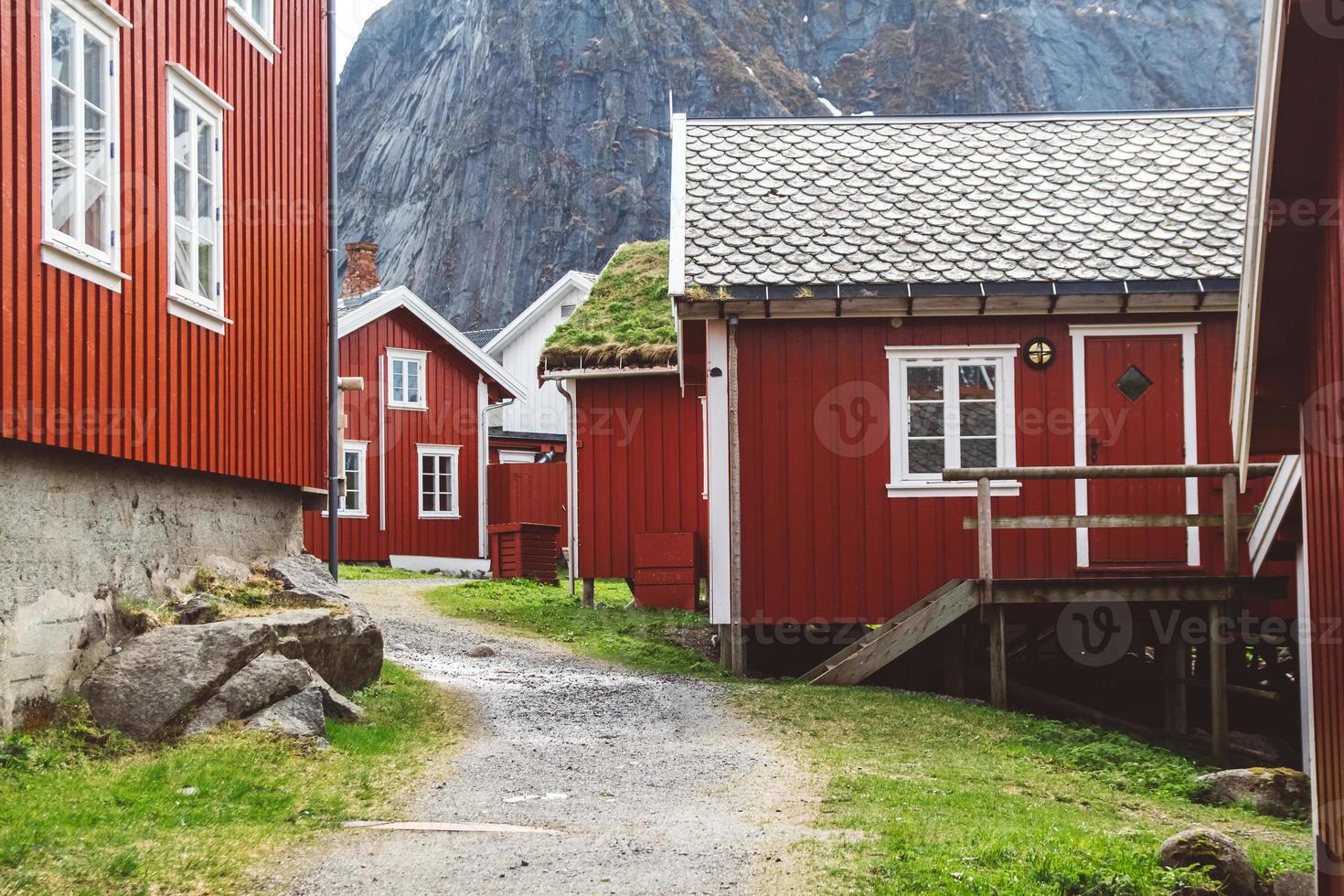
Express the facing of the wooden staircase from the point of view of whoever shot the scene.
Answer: facing to the left of the viewer

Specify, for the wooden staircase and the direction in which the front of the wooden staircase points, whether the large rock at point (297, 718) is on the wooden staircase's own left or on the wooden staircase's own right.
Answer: on the wooden staircase's own left

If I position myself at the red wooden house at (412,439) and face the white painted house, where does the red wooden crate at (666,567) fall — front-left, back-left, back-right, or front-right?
back-right

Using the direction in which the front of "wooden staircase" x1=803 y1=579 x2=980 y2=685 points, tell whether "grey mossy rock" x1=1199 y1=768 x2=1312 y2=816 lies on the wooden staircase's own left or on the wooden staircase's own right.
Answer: on the wooden staircase's own left

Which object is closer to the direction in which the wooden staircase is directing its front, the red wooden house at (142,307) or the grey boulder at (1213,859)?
the red wooden house

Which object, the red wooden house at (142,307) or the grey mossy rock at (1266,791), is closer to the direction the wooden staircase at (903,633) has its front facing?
the red wooden house

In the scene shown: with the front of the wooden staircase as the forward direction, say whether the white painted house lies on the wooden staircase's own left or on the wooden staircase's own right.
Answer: on the wooden staircase's own right

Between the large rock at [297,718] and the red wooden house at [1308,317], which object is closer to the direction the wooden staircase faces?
the large rock

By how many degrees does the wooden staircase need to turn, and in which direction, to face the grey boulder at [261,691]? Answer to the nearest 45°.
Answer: approximately 45° to its left

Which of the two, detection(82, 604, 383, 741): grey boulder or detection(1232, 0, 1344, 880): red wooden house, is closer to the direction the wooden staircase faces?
the grey boulder
